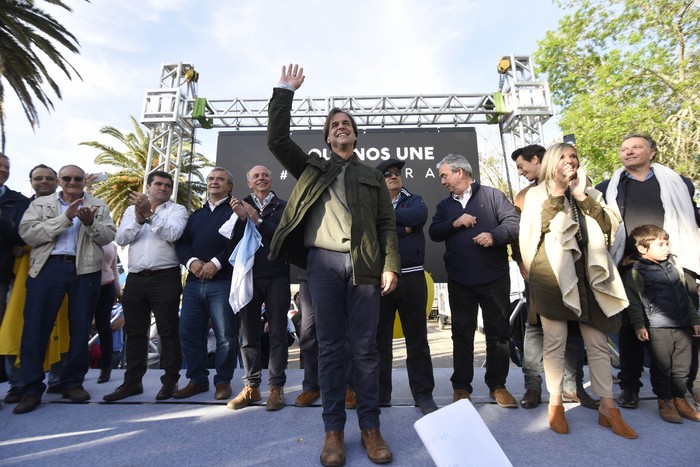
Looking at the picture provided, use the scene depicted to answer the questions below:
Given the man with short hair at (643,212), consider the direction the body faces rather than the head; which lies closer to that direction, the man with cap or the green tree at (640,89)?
the man with cap

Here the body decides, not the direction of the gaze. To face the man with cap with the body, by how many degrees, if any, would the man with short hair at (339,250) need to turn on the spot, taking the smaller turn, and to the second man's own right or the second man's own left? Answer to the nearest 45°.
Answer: approximately 135° to the second man's own left

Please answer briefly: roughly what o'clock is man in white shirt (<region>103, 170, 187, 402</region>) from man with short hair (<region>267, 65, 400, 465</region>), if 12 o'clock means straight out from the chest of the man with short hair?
The man in white shirt is roughly at 4 o'clock from the man with short hair.

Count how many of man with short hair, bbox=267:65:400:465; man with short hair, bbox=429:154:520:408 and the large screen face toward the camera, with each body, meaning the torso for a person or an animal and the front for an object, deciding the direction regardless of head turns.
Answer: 3

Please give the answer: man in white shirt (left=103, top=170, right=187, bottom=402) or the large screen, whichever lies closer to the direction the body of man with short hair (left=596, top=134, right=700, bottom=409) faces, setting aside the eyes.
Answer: the man in white shirt

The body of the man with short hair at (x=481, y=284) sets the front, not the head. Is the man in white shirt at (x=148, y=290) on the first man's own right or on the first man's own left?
on the first man's own right

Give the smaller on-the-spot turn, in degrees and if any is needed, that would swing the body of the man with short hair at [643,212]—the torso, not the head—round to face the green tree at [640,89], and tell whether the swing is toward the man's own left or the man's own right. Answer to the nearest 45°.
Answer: approximately 135° to the man's own right

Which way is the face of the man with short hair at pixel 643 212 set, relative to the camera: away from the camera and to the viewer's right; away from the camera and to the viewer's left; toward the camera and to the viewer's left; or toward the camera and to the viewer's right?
toward the camera and to the viewer's left

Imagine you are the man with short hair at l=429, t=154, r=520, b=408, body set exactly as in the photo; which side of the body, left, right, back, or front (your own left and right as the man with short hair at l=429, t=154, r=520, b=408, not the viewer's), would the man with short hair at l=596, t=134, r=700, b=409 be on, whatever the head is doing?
left

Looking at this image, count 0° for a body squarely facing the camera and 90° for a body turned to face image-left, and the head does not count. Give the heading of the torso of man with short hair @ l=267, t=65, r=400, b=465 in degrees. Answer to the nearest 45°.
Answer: approximately 0°

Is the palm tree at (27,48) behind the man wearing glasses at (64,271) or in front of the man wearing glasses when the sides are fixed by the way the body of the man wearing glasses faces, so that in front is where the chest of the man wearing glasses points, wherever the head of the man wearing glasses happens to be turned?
behind

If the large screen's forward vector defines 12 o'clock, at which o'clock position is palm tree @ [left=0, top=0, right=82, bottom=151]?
The palm tree is roughly at 3 o'clock from the large screen.
